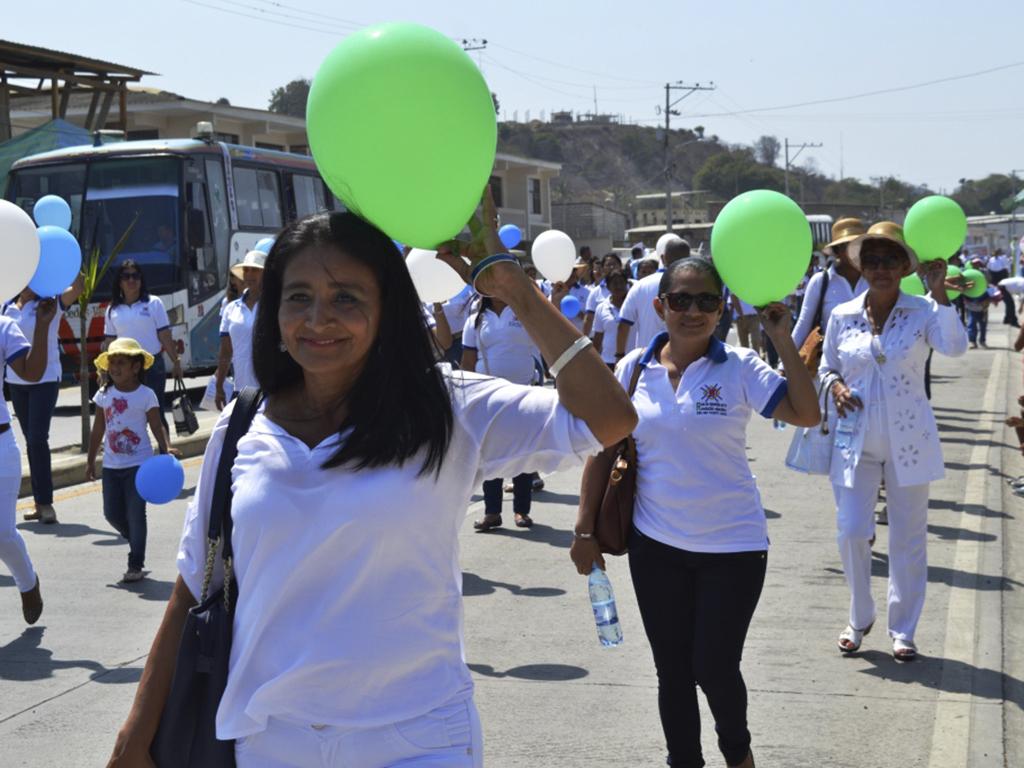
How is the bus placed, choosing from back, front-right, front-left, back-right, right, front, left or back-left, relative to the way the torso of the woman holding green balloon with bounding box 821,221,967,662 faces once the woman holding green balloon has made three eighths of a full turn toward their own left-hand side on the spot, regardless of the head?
left

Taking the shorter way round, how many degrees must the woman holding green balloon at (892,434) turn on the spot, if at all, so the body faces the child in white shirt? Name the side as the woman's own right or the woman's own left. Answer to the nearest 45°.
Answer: approximately 90° to the woman's own right

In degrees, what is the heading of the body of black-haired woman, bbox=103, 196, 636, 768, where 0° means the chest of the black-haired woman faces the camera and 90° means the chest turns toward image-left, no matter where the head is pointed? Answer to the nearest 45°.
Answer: approximately 45°

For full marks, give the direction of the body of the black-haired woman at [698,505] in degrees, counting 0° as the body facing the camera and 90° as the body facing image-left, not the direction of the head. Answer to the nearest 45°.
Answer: approximately 0°

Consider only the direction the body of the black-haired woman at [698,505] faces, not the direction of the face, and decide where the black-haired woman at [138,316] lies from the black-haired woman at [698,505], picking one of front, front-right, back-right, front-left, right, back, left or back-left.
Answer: back-right

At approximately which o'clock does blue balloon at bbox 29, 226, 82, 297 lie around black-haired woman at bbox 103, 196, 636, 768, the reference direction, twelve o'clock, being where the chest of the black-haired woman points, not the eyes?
The blue balloon is roughly at 4 o'clock from the black-haired woman.

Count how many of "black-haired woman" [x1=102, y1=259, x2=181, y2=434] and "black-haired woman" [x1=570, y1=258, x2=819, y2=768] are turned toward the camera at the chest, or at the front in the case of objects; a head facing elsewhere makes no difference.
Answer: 2

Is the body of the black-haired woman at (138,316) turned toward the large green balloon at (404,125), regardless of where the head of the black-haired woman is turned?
yes

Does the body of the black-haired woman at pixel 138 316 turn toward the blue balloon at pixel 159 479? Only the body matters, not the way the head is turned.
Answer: yes
